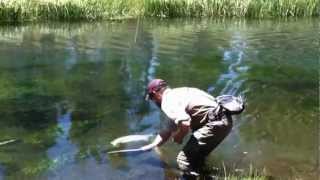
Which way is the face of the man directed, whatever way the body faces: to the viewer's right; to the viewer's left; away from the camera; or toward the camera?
to the viewer's left

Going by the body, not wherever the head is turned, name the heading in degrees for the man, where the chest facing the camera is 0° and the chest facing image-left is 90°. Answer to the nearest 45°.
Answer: approximately 90°
